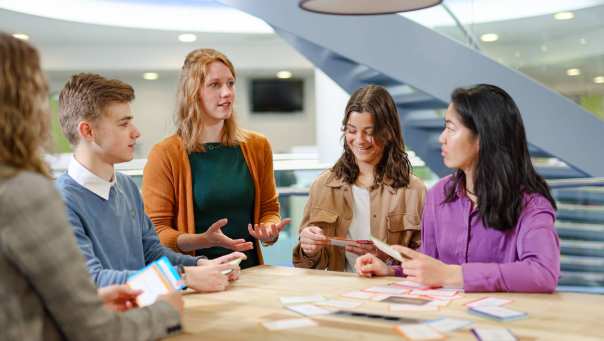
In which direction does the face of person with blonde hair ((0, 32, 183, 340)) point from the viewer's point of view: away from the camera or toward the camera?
away from the camera

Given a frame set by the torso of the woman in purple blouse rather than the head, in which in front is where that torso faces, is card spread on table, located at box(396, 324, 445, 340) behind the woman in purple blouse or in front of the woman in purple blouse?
in front

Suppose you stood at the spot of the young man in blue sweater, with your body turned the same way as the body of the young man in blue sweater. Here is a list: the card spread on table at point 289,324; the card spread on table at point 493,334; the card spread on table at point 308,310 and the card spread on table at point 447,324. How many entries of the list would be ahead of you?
4

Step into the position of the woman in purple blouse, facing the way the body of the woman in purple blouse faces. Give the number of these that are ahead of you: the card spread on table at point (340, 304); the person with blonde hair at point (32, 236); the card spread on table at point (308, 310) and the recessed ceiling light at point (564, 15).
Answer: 3

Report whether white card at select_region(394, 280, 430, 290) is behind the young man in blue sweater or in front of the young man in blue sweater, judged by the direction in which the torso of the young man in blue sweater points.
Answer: in front

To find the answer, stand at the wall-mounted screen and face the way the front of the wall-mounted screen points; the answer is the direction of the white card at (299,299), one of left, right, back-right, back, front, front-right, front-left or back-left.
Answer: front

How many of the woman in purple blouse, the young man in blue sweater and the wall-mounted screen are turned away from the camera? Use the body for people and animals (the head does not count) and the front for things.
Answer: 0

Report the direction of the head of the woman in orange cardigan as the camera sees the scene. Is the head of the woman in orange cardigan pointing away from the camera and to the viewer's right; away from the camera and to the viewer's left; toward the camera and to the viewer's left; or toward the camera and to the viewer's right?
toward the camera and to the viewer's right

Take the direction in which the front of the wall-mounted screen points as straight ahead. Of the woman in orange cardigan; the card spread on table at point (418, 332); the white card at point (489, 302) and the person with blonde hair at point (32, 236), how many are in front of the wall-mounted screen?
4

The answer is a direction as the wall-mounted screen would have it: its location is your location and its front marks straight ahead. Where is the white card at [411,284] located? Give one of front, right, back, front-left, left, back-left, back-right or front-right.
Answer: front

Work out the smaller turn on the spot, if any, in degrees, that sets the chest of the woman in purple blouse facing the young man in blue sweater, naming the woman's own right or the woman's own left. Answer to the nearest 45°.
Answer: approximately 45° to the woman's own right

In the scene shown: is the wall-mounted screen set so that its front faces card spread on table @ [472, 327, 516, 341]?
yes

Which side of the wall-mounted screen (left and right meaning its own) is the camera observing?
front

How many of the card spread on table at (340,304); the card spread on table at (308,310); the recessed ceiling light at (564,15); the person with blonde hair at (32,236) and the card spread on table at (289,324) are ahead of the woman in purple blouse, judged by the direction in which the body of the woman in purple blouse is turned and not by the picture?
4

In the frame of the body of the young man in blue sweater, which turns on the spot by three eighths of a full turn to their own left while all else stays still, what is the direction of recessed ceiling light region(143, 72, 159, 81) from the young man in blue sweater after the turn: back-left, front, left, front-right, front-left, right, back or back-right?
front

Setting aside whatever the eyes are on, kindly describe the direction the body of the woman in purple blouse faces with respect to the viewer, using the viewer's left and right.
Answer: facing the viewer and to the left of the viewer

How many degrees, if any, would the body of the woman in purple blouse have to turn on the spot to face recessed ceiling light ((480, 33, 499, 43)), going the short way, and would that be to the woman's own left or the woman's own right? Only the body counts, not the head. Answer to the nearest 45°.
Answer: approximately 135° to the woman's own right

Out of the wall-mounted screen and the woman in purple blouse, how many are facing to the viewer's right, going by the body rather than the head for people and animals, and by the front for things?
0
